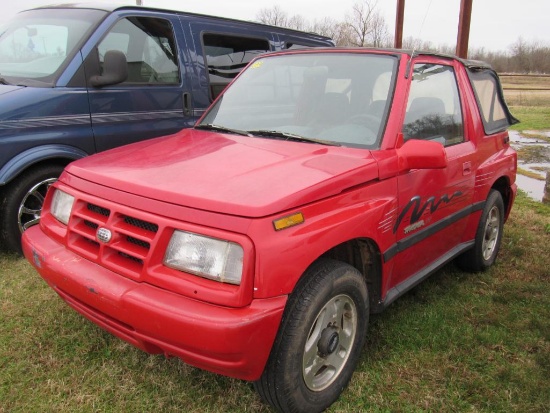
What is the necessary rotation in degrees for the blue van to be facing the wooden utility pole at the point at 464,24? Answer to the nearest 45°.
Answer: approximately 180°

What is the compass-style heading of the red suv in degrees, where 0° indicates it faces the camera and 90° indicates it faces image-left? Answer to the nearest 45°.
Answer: approximately 45°

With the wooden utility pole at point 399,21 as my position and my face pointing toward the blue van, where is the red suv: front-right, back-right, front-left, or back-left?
front-left

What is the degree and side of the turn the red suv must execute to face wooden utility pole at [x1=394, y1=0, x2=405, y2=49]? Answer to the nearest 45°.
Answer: approximately 135° to its right

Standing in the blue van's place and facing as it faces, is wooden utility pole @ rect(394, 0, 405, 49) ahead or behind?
behind

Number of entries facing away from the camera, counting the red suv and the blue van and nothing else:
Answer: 0

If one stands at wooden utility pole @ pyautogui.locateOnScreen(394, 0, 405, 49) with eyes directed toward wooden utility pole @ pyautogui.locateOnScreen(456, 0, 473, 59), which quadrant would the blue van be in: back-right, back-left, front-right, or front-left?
front-right

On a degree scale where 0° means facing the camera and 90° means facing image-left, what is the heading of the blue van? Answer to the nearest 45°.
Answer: approximately 45°

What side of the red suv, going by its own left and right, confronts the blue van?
right

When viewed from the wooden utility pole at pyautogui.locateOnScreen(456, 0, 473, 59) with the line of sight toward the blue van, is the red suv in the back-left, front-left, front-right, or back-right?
front-left

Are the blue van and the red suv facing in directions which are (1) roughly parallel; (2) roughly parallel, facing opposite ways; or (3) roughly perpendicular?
roughly parallel
